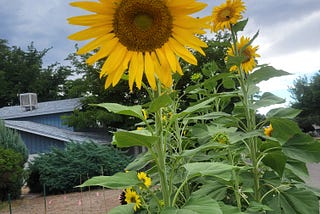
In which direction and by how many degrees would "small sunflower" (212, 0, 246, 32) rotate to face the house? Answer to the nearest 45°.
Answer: approximately 90° to its right

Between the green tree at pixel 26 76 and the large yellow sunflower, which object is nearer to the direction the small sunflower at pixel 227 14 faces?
the large yellow sunflower

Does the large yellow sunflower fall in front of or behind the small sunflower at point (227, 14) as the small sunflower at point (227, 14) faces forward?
in front

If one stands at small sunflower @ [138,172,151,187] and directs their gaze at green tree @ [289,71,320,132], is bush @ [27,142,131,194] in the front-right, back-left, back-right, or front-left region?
front-left

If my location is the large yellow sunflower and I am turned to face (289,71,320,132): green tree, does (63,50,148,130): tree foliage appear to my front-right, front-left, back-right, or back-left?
front-left

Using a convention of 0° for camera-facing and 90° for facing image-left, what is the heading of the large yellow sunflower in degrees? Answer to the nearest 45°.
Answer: approximately 0°

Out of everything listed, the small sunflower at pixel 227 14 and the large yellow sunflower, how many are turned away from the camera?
0

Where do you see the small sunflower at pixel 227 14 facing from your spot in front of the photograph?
facing the viewer and to the left of the viewer

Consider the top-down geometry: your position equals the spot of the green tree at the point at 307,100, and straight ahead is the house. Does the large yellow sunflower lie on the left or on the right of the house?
left

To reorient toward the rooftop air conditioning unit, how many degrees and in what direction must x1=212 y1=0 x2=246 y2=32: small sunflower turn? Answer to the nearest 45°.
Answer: approximately 90° to its right
